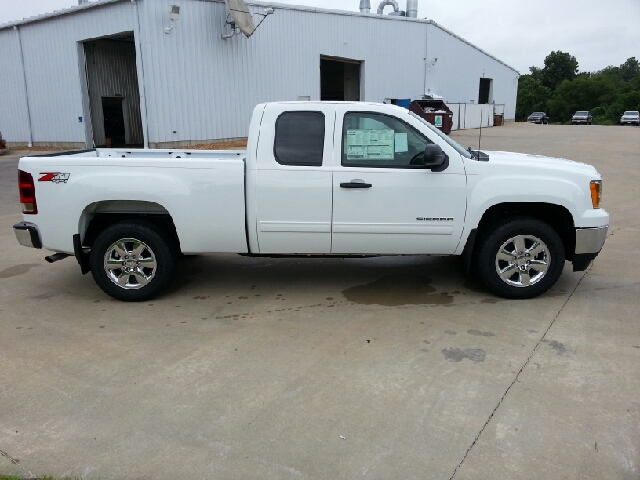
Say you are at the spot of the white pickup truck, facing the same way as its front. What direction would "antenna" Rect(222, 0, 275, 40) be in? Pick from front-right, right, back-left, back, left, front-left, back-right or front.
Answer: left

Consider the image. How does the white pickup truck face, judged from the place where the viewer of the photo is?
facing to the right of the viewer

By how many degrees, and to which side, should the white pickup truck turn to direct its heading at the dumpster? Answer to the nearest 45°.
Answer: approximately 90° to its left

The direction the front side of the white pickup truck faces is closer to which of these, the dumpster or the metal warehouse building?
the dumpster

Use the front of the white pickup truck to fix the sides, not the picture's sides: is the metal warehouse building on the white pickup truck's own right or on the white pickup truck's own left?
on the white pickup truck's own left
